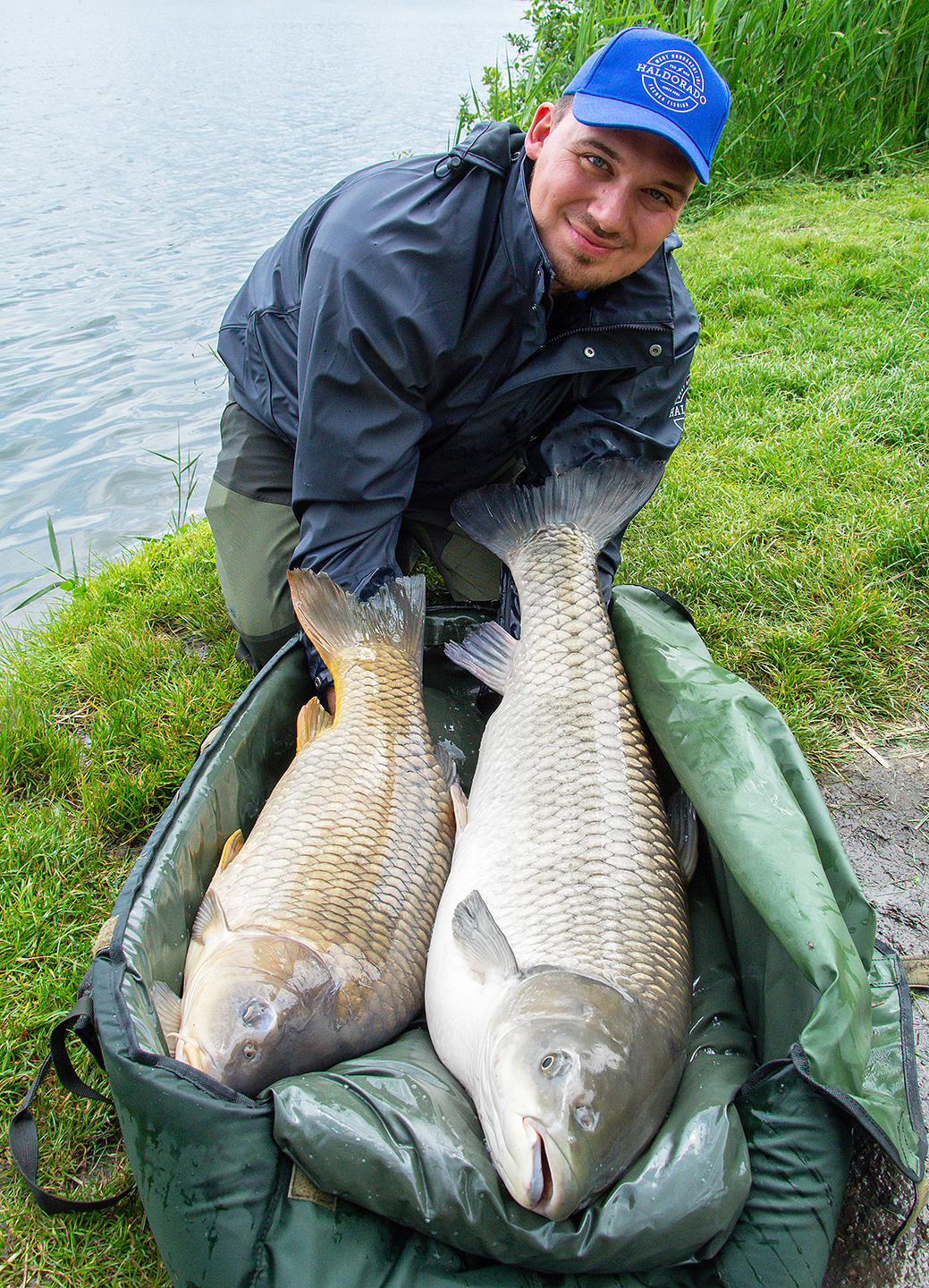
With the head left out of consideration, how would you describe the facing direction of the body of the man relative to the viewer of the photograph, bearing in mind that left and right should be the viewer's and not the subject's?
facing the viewer and to the right of the viewer

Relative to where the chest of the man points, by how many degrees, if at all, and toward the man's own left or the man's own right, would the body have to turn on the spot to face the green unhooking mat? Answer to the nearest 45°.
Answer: approximately 45° to the man's own right
